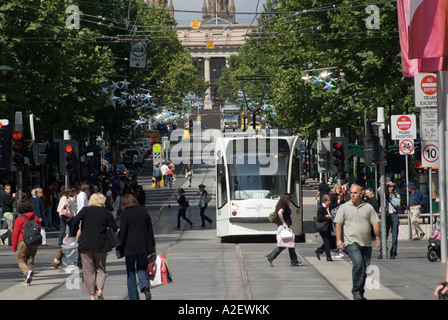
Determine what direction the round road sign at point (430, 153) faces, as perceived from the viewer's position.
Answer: facing the viewer

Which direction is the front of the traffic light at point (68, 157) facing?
toward the camera

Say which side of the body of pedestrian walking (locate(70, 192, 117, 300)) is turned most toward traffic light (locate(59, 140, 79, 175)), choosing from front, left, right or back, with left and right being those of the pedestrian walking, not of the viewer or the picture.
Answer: front

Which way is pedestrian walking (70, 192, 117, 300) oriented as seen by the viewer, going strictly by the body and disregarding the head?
away from the camera

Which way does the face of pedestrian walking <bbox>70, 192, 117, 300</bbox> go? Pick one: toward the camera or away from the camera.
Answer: away from the camera

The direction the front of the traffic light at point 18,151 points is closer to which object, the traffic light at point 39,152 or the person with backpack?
the person with backpack

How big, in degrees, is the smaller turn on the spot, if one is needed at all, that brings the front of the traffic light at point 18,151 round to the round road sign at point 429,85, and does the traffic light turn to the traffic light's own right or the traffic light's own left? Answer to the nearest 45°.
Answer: approximately 45° to the traffic light's own left

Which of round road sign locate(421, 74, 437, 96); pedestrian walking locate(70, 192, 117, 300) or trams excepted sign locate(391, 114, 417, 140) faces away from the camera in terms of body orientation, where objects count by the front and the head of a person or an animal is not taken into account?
the pedestrian walking

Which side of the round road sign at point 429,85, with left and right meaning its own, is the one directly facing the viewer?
front

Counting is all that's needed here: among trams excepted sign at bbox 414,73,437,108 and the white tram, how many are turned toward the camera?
2

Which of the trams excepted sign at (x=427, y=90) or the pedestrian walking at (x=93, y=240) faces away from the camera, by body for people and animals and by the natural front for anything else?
the pedestrian walking

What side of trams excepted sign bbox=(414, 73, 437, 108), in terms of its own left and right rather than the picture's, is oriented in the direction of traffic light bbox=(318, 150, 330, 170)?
back
